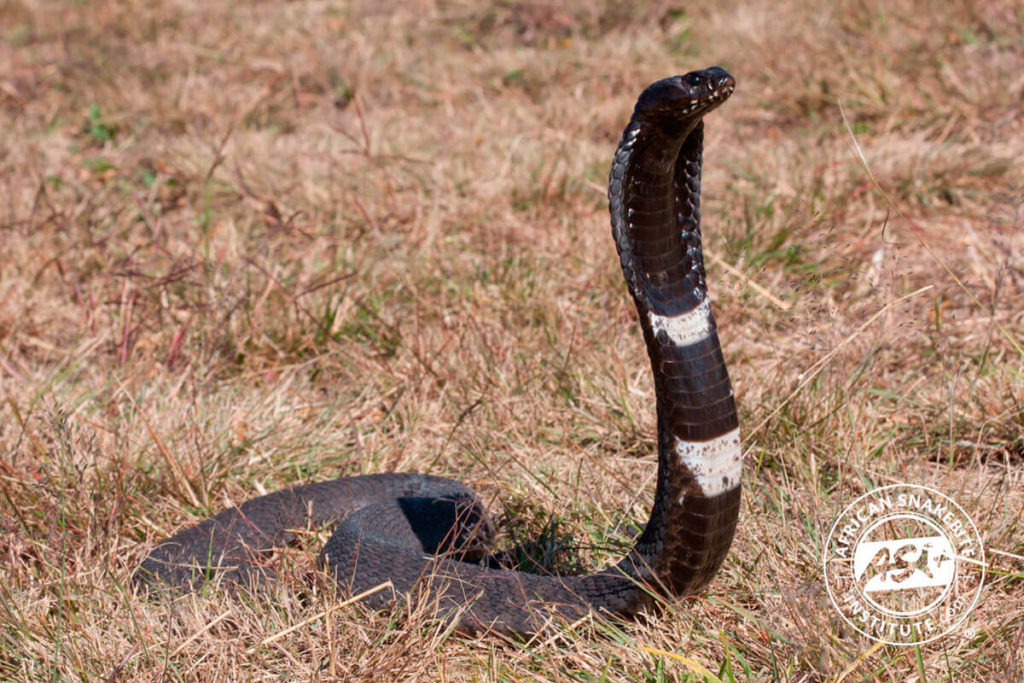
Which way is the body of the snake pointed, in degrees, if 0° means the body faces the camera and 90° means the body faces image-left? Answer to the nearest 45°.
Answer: approximately 315°
